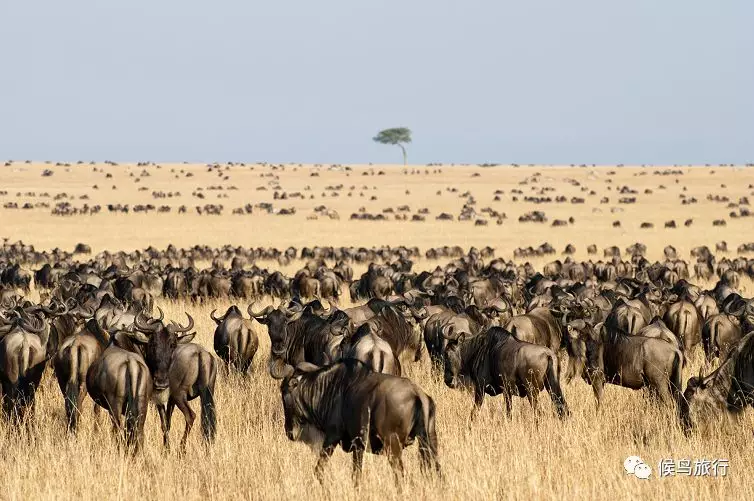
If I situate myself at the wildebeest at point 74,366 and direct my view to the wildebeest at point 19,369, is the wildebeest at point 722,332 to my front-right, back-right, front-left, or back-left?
back-right

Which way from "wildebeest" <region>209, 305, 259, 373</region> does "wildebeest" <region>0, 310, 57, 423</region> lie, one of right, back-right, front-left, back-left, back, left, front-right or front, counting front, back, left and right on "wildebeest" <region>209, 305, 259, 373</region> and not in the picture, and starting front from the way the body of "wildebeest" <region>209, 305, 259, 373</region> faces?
back-left

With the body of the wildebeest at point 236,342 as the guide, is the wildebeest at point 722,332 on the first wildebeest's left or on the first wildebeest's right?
on the first wildebeest's right

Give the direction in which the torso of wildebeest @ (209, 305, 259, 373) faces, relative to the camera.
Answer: away from the camera

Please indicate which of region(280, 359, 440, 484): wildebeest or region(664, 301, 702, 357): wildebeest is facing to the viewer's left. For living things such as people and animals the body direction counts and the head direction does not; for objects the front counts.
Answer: region(280, 359, 440, 484): wildebeest

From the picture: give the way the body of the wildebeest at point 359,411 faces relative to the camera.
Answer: to the viewer's left

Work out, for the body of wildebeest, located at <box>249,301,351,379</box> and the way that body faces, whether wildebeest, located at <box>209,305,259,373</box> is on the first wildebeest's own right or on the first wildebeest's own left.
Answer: on the first wildebeest's own right

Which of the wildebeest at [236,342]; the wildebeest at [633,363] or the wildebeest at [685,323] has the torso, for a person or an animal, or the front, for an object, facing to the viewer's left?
the wildebeest at [633,363]

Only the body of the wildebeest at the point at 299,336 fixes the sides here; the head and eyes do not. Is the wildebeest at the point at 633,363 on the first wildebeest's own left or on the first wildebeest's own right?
on the first wildebeest's own left

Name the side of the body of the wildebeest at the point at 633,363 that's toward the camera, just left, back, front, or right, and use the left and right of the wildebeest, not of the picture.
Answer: left
